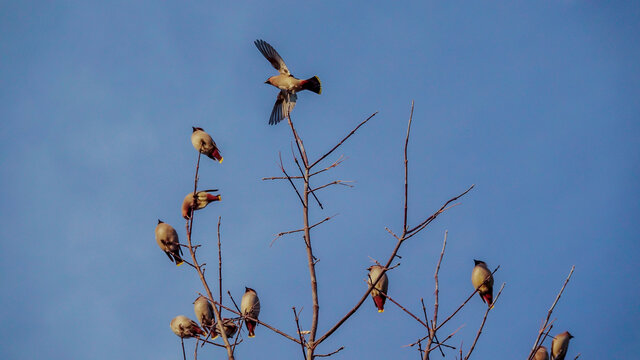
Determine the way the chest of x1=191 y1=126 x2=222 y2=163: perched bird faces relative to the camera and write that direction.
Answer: to the viewer's left

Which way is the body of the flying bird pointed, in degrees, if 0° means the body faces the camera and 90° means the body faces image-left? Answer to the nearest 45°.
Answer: approximately 90°

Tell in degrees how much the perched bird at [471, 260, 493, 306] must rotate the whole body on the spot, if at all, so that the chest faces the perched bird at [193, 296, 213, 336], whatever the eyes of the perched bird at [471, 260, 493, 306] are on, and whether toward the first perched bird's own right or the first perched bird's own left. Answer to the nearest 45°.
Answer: approximately 45° to the first perched bird's own right

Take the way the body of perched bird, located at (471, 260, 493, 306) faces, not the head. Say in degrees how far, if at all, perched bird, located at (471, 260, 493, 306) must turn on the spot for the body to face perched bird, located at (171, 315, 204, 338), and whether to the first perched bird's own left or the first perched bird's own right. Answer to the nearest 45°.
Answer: approximately 45° to the first perched bird's own right

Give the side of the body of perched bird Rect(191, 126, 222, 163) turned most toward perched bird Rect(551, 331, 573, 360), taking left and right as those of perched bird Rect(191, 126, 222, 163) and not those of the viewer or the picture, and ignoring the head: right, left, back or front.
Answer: back

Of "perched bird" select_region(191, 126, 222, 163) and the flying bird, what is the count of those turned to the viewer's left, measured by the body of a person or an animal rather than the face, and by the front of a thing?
2

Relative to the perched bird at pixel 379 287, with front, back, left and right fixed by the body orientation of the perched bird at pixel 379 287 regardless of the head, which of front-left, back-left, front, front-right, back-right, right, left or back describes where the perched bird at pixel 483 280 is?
back-left
